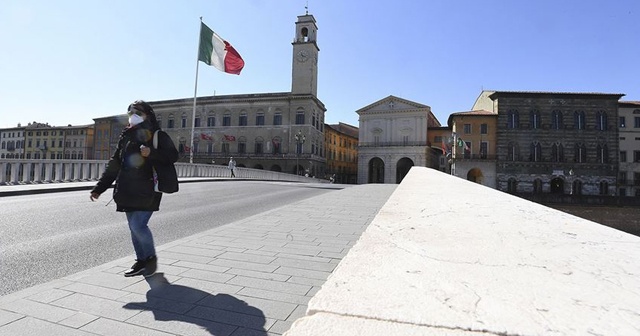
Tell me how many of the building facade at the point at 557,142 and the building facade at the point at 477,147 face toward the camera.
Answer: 2

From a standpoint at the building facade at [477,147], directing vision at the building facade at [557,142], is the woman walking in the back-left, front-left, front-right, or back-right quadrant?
back-right

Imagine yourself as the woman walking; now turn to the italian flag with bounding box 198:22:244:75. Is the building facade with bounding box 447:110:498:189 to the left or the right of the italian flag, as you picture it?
right

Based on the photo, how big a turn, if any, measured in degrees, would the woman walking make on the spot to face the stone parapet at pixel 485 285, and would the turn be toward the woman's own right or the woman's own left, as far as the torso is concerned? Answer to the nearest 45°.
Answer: approximately 90° to the woman's own left

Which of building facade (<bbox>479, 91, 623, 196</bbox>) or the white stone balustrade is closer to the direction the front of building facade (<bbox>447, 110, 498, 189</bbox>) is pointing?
the white stone balustrade

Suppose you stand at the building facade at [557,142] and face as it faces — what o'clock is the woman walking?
The woman walking is roughly at 12 o'clock from the building facade.

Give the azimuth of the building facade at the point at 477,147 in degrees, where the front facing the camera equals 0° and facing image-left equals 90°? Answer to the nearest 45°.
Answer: approximately 0°

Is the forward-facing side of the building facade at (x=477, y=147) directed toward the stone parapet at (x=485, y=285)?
yes

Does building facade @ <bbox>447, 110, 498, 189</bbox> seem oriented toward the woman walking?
yes

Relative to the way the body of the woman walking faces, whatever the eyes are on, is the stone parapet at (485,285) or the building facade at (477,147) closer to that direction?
the stone parapet

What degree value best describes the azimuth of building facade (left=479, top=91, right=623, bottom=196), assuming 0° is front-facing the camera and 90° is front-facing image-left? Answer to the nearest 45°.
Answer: approximately 0°
